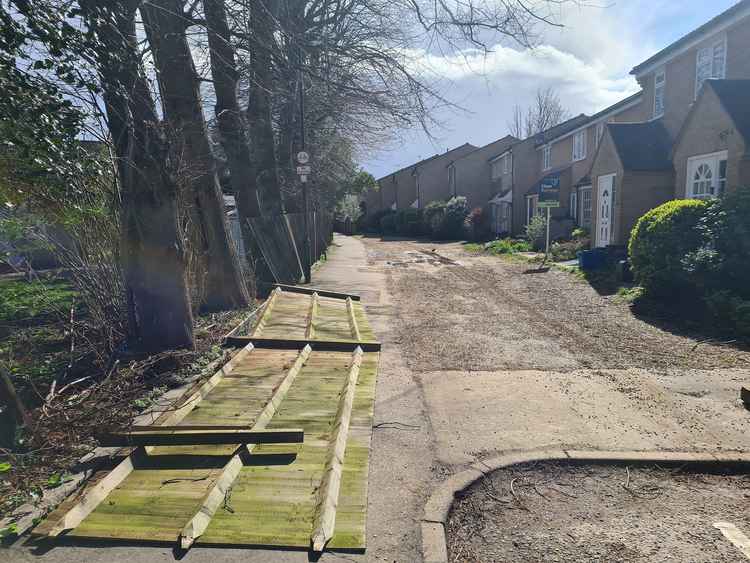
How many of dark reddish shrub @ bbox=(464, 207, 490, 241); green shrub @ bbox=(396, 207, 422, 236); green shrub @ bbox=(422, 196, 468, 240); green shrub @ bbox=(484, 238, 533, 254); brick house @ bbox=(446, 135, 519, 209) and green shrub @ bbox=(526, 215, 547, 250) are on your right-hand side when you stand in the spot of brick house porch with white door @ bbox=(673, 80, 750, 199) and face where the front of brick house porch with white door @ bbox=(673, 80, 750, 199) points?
6

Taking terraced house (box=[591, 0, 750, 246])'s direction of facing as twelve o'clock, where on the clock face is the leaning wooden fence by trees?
The leaning wooden fence by trees is roughly at 12 o'clock from the terraced house.

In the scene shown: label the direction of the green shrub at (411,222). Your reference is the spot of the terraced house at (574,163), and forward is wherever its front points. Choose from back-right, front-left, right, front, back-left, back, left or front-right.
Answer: right

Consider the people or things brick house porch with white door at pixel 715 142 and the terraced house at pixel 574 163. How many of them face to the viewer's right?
0

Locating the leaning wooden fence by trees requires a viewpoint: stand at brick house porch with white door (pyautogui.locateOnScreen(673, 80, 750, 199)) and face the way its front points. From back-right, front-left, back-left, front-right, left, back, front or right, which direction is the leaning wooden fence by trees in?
front

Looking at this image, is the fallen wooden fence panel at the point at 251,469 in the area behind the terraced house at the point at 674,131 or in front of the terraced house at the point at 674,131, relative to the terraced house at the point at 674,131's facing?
in front

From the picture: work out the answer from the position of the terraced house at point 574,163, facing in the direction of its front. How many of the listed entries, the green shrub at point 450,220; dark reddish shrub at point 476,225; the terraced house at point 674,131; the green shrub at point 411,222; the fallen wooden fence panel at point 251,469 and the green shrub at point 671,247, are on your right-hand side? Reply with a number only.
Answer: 3

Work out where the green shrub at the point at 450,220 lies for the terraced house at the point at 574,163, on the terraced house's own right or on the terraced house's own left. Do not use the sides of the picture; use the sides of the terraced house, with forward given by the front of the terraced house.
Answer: on the terraced house's own right

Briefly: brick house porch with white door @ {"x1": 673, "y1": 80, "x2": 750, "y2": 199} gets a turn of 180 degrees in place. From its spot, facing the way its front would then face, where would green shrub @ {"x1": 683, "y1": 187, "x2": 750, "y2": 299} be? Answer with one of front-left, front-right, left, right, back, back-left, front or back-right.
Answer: back-right

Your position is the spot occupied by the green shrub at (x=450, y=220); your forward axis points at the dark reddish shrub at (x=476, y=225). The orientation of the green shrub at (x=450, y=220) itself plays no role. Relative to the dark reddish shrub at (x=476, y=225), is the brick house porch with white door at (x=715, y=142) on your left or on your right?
right

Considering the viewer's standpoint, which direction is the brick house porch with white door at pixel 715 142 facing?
facing the viewer and to the left of the viewer
